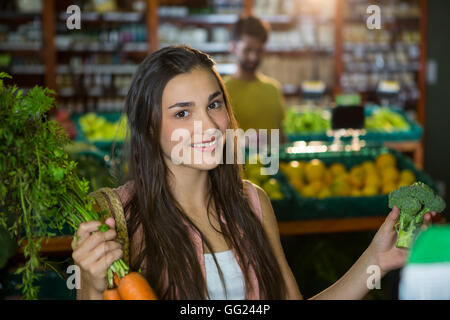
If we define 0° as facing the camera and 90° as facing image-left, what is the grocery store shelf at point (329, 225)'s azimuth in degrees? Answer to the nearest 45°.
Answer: approximately 0°

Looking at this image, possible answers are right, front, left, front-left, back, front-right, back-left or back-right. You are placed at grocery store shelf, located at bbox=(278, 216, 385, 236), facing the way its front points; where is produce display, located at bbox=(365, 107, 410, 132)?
back

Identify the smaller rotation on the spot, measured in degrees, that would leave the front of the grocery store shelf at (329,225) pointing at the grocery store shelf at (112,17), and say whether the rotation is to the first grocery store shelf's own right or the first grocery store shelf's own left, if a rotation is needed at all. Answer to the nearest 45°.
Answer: approximately 135° to the first grocery store shelf's own right

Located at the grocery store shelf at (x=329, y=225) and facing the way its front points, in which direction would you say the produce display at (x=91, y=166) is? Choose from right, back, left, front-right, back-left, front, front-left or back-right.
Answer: right

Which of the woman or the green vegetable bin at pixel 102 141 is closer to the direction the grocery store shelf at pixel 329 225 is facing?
the woman

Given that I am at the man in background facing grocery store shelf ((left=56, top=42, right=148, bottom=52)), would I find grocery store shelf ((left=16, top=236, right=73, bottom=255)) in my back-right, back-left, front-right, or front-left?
back-left

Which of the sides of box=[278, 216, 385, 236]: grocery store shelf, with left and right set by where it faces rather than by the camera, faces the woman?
front

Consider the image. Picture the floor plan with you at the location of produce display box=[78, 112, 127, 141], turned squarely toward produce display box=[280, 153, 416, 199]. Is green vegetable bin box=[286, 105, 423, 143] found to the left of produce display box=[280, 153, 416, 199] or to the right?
left
